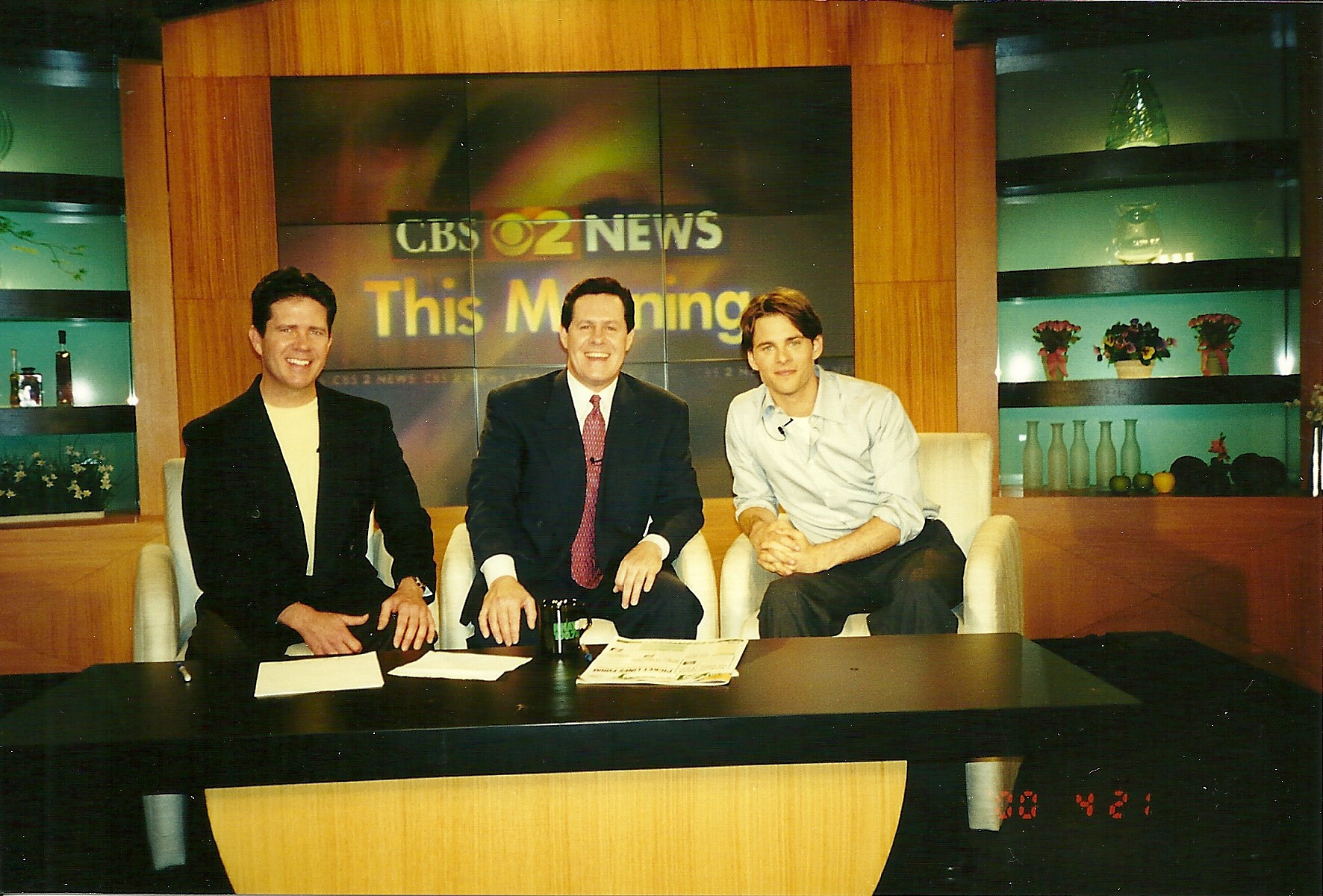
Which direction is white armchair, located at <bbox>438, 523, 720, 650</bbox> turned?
toward the camera

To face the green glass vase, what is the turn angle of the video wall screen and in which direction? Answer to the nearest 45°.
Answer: approximately 90° to its left

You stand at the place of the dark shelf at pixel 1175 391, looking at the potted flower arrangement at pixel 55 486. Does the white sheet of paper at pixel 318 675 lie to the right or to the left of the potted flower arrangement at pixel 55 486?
left

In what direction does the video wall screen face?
toward the camera

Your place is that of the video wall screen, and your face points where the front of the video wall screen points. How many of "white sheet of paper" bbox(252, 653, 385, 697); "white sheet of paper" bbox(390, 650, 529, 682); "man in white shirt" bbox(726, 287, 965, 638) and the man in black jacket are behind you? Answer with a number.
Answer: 0

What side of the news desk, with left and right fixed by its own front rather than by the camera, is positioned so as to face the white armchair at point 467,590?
back

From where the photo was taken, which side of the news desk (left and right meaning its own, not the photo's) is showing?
front

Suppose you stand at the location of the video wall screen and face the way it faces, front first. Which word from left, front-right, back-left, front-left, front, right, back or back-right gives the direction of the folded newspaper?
front

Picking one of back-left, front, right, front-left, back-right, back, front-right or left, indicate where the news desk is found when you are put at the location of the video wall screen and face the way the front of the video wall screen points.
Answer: front

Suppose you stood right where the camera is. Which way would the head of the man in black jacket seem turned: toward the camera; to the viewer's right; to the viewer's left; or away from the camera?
toward the camera

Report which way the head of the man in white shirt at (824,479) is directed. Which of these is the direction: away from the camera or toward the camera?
toward the camera

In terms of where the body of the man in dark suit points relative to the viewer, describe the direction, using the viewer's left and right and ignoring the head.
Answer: facing the viewer

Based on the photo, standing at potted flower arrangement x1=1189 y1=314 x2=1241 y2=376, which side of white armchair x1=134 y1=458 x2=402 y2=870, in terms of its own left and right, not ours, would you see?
left

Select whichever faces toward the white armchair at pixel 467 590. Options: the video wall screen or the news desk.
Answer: the video wall screen

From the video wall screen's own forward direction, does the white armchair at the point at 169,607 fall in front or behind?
in front

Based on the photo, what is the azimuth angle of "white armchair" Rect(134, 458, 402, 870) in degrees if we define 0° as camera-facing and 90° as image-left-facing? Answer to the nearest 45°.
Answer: approximately 0°

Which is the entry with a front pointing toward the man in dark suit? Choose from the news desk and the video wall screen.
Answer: the video wall screen
